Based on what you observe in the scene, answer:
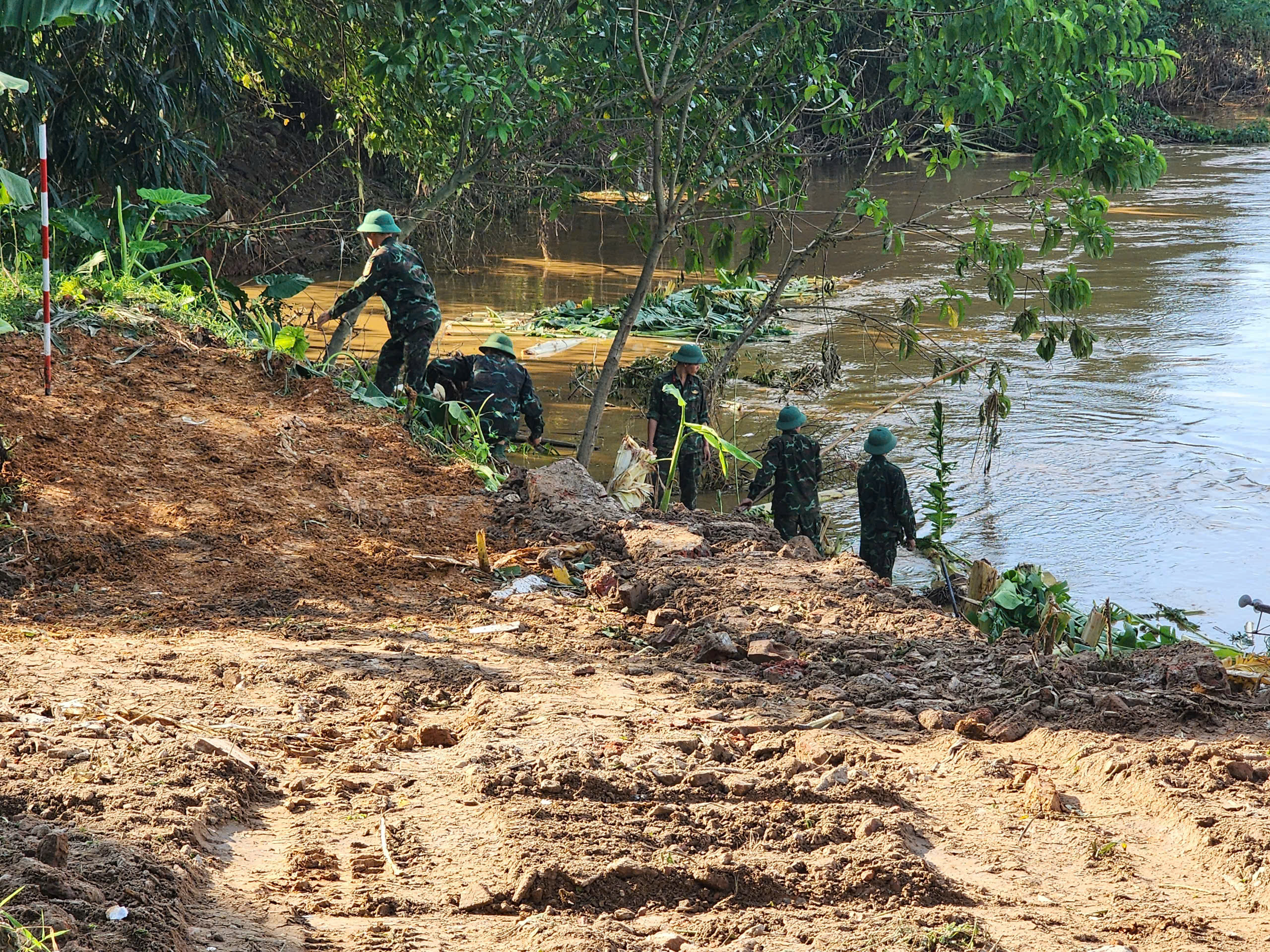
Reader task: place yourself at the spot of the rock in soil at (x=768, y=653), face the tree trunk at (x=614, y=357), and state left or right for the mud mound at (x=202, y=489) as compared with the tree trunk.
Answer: left

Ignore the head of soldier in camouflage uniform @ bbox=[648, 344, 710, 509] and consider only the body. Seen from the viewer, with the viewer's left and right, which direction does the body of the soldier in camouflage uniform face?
facing the viewer and to the right of the viewer

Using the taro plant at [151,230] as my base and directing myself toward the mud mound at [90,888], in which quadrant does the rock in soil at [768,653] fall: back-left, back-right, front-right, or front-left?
front-left

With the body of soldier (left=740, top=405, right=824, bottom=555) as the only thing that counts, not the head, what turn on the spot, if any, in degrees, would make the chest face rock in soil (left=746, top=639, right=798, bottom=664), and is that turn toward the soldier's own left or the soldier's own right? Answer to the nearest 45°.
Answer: approximately 180°

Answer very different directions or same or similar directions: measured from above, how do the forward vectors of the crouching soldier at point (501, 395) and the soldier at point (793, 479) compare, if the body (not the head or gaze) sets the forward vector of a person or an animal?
same or similar directions

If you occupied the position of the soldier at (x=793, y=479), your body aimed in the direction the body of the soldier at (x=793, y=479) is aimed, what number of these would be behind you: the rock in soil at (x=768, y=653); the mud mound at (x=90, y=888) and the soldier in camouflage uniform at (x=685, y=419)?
2

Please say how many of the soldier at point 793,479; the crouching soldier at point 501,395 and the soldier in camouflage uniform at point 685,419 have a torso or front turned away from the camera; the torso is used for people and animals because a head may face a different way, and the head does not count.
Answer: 2

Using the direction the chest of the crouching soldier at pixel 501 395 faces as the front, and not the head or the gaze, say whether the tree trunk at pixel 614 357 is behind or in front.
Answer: in front

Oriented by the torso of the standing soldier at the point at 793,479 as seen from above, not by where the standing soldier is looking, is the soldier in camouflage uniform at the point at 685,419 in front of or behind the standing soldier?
in front

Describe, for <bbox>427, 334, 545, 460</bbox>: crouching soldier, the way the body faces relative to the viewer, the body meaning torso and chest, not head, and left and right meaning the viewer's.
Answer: facing away from the viewer

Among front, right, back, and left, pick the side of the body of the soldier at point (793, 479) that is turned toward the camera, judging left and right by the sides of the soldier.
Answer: back

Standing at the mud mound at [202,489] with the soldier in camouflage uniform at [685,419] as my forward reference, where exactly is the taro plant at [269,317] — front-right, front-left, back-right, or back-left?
front-left

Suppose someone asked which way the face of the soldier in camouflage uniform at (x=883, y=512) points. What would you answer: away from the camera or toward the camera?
away from the camera

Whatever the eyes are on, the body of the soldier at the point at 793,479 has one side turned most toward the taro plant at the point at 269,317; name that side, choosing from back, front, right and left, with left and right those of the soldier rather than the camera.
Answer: left

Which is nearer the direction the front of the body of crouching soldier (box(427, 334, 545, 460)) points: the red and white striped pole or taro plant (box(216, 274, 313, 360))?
the taro plant

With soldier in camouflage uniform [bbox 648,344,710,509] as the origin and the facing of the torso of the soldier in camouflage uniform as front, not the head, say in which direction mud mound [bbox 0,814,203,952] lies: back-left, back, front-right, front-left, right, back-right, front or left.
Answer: front-right

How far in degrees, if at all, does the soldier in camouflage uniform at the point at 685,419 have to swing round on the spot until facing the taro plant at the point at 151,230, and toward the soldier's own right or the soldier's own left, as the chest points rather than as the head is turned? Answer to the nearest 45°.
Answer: approximately 135° to the soldier's own right
